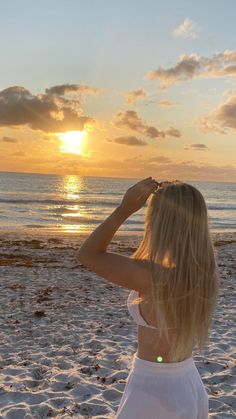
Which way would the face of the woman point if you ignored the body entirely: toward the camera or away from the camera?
away from the camera

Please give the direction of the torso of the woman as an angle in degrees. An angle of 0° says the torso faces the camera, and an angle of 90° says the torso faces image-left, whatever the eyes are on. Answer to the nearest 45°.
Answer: approximately 135°
